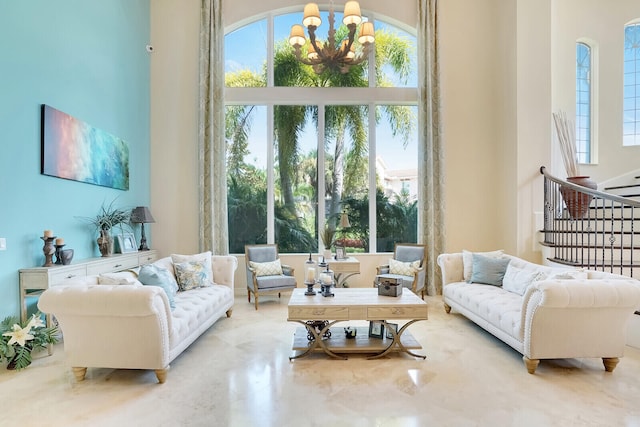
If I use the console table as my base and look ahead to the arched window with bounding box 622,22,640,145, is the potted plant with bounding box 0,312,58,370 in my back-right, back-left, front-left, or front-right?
back-right

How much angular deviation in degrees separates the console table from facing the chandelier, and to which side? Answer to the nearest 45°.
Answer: approximately 45° to its left

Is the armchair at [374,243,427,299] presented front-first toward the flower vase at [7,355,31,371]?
yes

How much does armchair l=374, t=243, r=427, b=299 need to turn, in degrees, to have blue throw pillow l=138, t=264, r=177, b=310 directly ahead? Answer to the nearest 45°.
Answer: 0° — it already faces it

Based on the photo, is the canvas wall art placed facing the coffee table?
yes

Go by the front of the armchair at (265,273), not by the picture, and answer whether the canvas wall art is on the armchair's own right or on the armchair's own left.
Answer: on the armchair's own right

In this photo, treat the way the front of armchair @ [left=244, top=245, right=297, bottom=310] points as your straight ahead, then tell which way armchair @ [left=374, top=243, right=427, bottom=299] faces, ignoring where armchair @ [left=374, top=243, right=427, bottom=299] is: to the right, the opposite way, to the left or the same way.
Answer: to the right

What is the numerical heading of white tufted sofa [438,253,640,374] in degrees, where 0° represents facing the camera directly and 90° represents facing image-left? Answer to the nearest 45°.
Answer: approximately 45°

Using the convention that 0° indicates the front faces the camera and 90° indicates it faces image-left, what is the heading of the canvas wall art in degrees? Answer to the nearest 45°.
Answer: approximately 315°

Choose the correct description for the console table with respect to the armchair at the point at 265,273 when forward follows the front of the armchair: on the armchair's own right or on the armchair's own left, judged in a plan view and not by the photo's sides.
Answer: on the armchair's own right
